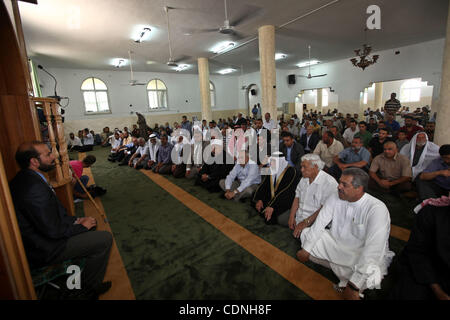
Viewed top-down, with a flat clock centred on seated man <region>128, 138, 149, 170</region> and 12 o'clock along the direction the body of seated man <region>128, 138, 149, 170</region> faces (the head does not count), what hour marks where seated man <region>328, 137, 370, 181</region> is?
seated man <region>328, 137, 370, 181</region> is roughly at 9 o'clock from seated man <region>128, 138, 149, 170</region>.

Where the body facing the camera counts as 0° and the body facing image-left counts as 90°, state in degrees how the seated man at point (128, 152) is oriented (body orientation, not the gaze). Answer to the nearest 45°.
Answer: approximately 45°

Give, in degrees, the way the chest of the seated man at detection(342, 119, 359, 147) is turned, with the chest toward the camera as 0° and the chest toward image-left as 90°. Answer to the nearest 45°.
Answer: approximately 45°

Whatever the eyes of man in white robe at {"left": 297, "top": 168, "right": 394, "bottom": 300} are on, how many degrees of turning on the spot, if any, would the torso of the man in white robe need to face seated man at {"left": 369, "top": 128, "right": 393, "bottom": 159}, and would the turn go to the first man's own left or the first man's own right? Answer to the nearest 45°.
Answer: approximately 135° to the first man's own right

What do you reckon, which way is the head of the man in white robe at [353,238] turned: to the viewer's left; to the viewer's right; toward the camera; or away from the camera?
to the viewer's left

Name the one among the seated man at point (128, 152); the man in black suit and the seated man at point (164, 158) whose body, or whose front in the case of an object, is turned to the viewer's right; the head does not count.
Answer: the man in black suit

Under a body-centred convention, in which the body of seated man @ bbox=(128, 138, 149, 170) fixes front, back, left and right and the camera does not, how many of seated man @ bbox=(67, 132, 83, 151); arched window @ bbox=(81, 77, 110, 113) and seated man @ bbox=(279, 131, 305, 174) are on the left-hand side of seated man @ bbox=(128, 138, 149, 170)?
1

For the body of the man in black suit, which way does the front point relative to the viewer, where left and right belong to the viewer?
facing to the right of the viewer

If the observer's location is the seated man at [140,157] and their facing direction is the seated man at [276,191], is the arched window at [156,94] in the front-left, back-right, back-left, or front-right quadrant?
back-left

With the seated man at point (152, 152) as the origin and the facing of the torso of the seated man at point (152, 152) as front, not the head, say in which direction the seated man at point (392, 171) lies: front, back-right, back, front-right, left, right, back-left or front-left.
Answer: left

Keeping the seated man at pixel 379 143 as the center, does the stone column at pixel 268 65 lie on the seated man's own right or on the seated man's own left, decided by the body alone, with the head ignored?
on the seated man's own right

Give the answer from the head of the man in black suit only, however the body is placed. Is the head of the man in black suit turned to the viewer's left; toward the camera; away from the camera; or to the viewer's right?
to the viewer's right

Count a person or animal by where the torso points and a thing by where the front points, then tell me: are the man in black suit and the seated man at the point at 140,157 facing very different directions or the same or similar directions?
very different directions
